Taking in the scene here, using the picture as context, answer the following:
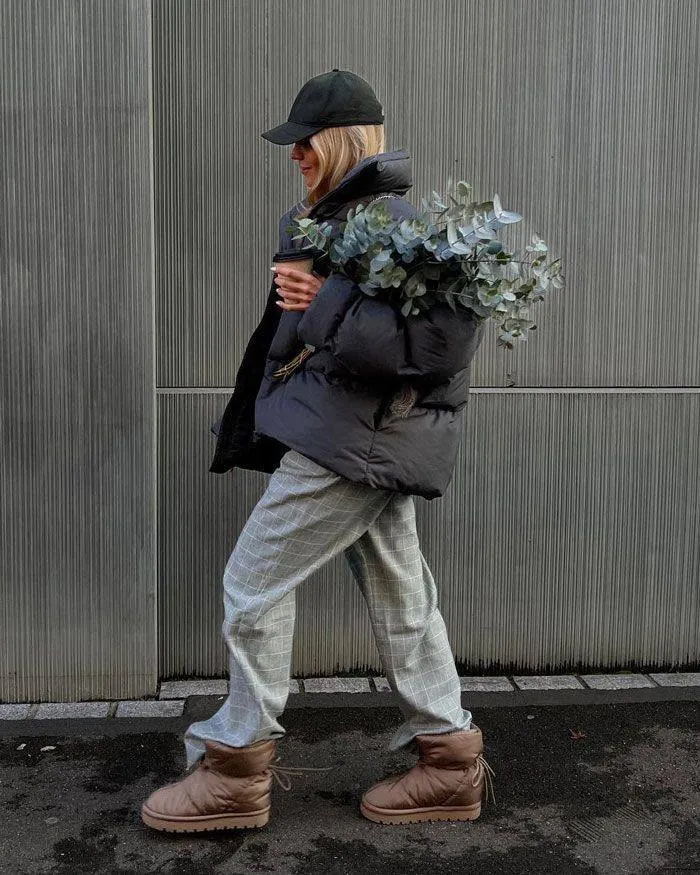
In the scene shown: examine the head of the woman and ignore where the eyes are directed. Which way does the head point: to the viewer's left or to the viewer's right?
to the viewer's left

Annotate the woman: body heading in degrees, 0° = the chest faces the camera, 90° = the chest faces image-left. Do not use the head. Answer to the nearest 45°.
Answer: approximately 90°
